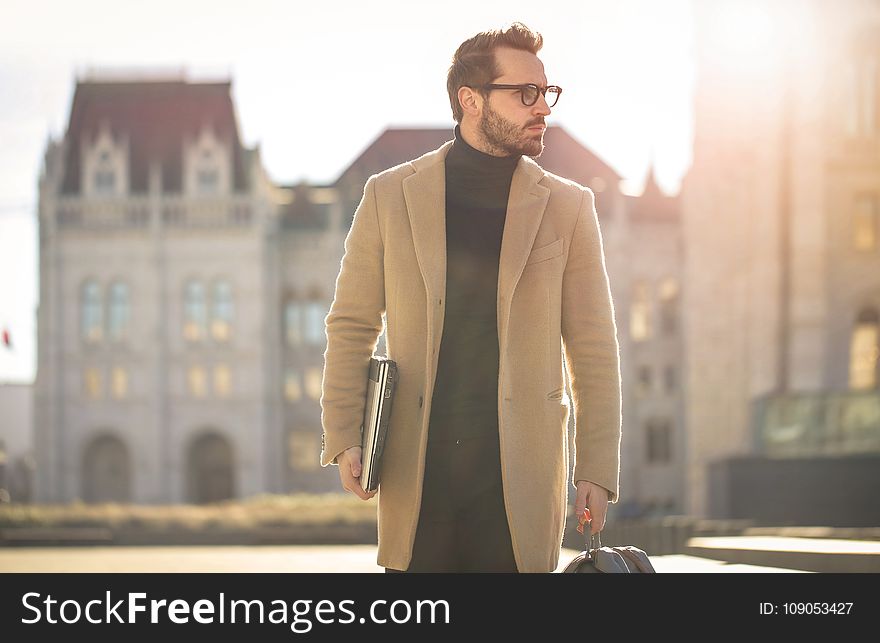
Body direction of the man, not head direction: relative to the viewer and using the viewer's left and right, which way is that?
facing the viewer

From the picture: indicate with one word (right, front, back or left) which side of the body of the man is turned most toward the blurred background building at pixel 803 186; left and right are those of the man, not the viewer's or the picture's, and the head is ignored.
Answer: back

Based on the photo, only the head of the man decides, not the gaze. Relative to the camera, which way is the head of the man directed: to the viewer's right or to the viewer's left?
to the viewer's right
